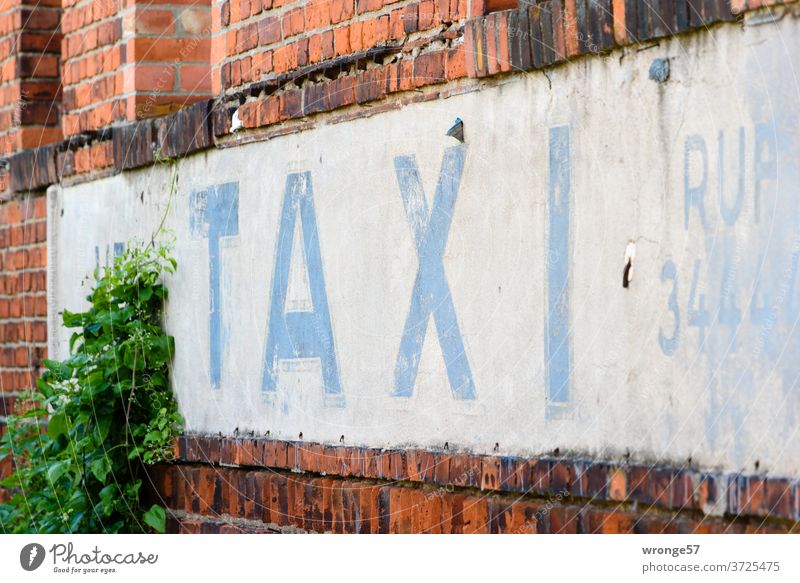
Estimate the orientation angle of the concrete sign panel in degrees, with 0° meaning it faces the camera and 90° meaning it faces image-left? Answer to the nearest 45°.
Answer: approximately 45°

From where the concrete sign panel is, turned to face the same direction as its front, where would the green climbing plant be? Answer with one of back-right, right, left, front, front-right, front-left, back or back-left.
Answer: right
